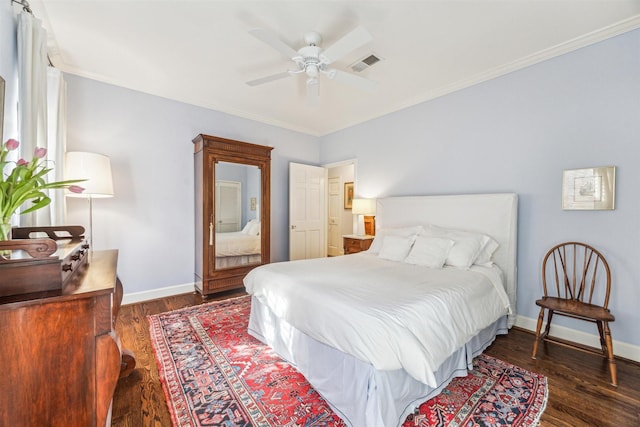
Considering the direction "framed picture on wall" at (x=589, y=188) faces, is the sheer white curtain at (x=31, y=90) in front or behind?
in front

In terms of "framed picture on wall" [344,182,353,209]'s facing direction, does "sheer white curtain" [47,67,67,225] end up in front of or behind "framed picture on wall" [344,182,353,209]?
in front

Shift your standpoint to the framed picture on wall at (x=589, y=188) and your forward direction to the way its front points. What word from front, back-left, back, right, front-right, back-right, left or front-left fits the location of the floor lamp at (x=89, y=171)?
front-right

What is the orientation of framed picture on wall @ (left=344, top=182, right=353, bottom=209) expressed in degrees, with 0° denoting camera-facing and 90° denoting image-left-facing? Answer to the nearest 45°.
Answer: approximately 45°

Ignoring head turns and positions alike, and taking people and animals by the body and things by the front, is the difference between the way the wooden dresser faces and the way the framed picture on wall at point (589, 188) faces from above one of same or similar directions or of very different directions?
very different directions

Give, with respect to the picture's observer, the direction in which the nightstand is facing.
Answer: facing the viewer and to the left of the viewer

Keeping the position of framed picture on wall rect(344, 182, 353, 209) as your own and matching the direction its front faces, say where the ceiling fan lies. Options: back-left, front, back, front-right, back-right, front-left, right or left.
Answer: front-left

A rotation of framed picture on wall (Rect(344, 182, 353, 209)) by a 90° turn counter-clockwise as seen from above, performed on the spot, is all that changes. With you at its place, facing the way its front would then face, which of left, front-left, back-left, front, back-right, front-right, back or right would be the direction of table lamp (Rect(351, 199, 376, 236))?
front-right

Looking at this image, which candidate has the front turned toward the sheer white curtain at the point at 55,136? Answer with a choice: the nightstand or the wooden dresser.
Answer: the nightstand

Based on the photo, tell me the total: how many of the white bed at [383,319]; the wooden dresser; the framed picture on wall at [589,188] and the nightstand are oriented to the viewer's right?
1

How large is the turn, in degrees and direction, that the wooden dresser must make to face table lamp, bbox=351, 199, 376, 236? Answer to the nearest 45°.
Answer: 0° — it already faces it

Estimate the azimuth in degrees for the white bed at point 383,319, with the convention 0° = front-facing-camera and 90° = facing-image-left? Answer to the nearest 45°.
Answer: approximately 45°

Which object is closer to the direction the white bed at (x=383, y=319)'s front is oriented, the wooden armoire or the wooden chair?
the wooden armoire

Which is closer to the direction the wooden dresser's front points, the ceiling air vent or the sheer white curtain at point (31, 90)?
the ceiling air vent

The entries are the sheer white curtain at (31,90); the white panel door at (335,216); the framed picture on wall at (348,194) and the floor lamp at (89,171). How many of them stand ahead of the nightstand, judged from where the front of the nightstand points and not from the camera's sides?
2

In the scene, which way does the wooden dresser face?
to the viewer's right
